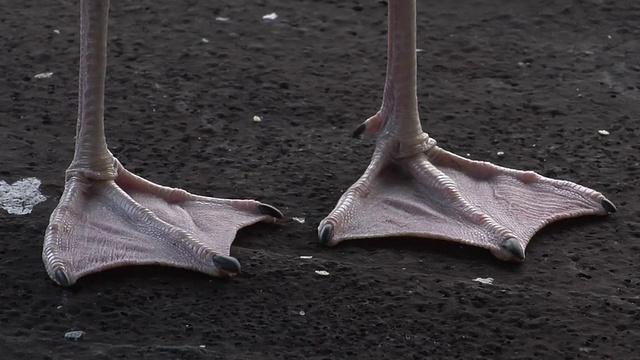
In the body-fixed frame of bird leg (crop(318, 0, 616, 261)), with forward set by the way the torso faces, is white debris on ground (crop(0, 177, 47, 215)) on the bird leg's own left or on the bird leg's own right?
on the bird leg's own right

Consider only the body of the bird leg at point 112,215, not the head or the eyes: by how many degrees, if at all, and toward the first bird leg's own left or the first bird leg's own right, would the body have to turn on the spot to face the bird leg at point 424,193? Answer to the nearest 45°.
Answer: approximately 45° to the first bird leg's own left

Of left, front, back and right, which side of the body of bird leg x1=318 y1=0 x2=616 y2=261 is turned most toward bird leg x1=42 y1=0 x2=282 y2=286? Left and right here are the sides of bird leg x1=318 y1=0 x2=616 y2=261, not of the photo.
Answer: right

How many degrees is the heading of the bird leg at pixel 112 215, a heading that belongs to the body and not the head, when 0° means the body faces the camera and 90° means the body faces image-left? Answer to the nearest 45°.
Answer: approximately 315°

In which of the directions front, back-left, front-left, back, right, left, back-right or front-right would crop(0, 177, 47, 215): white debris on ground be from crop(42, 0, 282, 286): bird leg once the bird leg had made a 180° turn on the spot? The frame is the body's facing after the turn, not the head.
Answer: front

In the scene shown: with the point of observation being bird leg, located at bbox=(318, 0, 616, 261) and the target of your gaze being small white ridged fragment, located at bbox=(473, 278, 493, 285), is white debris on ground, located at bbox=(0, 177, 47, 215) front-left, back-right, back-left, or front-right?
back-right

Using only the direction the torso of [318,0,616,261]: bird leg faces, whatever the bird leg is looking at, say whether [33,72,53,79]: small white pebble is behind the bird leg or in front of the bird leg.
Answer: behind

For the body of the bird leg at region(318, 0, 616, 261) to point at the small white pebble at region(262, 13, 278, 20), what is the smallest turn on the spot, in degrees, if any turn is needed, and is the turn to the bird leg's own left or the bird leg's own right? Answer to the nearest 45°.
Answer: approximately 180°

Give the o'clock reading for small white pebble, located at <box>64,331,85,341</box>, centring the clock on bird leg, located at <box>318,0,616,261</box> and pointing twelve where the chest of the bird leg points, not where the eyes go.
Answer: The small white pebble is roughly at 3 o'clock from the bird leg.

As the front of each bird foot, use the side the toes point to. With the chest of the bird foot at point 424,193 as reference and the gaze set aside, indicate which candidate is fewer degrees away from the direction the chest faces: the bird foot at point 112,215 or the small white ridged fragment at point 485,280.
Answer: the small white ridged fragment
